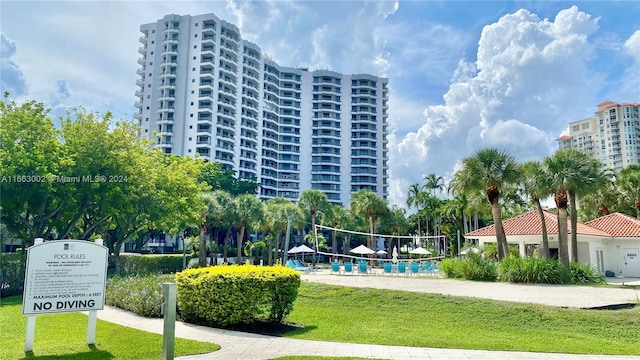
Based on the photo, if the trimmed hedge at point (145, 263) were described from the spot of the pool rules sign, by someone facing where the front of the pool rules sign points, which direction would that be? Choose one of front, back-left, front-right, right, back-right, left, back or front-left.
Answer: back

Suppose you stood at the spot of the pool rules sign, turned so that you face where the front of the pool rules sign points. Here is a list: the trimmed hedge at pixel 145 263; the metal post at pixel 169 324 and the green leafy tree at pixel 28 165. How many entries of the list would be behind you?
2

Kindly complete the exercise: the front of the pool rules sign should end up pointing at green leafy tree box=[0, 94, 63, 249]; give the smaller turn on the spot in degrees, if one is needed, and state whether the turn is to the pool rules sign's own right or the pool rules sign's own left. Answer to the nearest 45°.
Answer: approximately 180°

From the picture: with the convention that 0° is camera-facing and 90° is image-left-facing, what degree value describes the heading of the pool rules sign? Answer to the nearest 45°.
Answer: approximately 0°

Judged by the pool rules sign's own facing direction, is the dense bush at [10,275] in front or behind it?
behind

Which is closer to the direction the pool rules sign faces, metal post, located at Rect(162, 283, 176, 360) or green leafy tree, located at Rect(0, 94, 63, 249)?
the metal post

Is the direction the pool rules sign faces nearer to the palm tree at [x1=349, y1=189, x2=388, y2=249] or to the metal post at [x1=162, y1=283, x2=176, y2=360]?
the metal post

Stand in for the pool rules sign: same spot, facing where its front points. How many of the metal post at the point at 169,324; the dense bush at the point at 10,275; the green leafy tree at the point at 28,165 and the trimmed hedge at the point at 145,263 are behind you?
3

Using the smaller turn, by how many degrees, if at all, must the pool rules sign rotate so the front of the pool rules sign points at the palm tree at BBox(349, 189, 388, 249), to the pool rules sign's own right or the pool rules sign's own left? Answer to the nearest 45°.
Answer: approximately 135° to the pool rules sign's own left

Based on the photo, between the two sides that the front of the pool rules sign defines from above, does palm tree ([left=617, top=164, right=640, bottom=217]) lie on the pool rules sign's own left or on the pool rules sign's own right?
on the pool rules sign's own left

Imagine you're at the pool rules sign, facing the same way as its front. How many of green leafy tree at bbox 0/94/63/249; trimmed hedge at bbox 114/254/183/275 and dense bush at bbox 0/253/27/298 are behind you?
3

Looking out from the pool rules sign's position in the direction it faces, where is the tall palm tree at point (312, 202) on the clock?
The tall palm tree is roughly at 7 o'clock from the pool rules sign.

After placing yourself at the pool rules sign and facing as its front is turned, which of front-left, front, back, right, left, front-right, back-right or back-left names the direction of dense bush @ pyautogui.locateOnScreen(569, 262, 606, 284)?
left

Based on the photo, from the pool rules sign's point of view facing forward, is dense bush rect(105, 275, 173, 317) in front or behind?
behind

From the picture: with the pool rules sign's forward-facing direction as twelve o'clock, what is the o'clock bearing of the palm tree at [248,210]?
The palm tree is roughly at 7 o'clock from the pool rules sign.

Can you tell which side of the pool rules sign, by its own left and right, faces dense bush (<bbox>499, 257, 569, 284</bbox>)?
left
